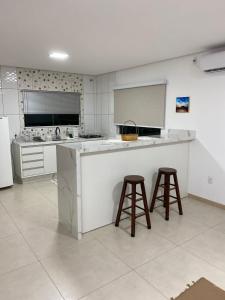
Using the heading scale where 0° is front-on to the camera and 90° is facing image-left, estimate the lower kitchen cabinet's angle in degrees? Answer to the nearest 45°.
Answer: approximately 315°

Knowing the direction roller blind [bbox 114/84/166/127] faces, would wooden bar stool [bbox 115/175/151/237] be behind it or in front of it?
in front

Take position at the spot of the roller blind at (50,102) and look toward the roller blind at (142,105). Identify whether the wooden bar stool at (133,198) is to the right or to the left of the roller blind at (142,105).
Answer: right

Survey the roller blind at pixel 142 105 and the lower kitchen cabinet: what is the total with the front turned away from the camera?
0

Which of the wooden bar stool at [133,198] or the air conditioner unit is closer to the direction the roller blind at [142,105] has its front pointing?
the wooden bar stool

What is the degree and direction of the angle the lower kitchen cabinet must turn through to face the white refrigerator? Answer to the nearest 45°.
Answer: approximately 90° to its right

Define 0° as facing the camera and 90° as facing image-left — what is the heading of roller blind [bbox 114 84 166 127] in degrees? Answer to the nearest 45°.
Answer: approximately 45°

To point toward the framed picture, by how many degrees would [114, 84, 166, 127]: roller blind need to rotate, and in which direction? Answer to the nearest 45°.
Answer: approximately 90° to its left

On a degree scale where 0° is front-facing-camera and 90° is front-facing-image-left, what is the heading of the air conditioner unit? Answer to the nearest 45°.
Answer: approximately 45°
